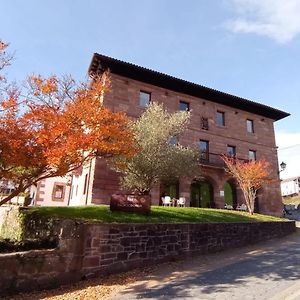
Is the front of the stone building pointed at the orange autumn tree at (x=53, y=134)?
no
